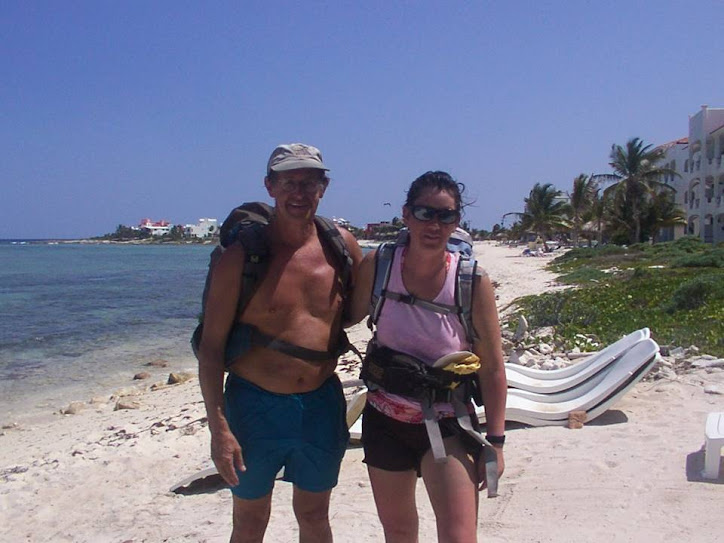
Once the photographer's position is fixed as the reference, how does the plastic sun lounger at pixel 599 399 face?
facing to the left of the viewer

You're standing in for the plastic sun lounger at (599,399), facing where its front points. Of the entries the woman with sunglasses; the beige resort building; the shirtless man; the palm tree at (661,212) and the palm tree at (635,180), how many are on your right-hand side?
3

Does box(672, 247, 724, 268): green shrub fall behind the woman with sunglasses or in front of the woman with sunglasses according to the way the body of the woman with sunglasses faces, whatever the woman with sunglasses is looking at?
behind

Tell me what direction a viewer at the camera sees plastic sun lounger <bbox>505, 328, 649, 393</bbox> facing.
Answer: facing to the left of the viewer

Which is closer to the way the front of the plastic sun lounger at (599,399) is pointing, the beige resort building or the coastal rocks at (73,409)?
the coastal rocks

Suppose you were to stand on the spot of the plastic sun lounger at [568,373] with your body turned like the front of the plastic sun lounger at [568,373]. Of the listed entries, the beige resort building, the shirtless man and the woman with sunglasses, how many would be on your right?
1

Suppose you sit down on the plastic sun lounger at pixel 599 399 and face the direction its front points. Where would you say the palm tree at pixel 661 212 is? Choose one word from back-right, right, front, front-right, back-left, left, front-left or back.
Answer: right

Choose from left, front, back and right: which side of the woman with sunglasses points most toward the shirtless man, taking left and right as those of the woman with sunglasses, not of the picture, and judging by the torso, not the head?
right

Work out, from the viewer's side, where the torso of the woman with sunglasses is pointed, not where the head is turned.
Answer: toward the camera

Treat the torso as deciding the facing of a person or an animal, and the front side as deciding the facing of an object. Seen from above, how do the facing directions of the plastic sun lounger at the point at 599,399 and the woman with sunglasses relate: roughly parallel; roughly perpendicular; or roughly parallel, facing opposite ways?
roughly perpendicular

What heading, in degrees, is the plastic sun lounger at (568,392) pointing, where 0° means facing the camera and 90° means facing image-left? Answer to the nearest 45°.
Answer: approximately 90°

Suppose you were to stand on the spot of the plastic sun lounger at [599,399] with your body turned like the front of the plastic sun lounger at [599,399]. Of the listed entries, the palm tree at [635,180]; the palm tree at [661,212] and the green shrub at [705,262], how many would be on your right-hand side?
3
